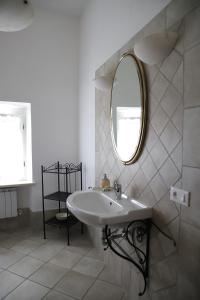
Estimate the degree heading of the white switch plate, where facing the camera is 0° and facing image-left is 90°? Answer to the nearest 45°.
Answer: approximately 45°

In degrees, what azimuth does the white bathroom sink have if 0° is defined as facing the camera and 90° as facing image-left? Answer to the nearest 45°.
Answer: approximately 45°
